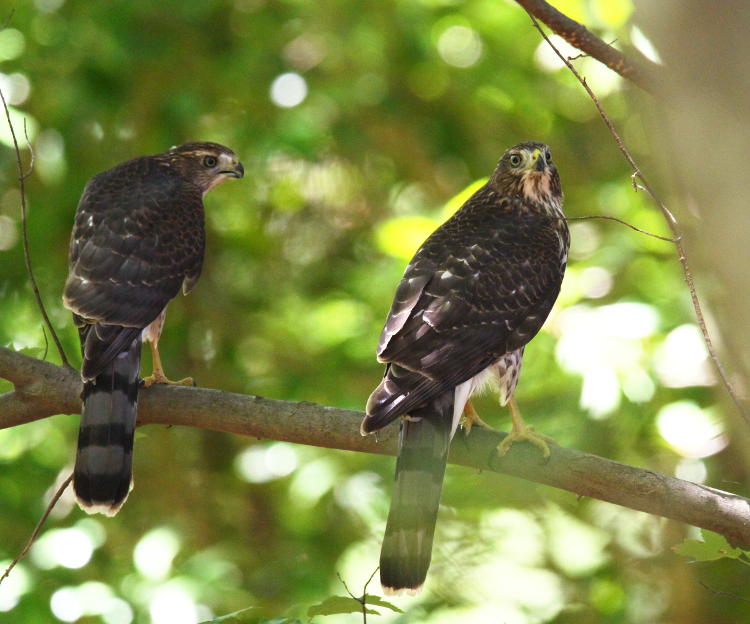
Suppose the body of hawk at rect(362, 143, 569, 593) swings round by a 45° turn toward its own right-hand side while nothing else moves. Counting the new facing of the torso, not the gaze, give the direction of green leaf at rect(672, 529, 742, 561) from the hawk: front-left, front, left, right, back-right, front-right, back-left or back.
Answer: front-right

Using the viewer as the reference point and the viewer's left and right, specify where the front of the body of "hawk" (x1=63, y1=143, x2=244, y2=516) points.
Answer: facing away from the viewer and to the right of the viewer

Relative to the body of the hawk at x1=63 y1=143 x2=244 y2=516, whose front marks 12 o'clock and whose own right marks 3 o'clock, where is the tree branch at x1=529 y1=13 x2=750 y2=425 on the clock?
The tree branch is roughly at 3 o'clock from the hawk.

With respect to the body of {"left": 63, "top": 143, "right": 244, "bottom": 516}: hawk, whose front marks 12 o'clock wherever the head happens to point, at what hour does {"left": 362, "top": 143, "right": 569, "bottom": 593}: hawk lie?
{"left": 362, "top": 143, "right": 569, "bottom": 593}: hawk is roughly at 2 o'clock from {"left": 63, "top": 143, "right": 244, "bottom": 516}: hawk.

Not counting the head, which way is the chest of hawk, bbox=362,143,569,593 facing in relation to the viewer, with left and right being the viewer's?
facing away from the viewer and to the right of the viewer

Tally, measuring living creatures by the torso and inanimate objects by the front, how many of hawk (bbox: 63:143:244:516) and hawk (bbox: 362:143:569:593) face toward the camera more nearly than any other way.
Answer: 0

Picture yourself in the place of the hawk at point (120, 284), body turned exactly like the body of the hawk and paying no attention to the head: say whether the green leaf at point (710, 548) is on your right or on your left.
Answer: on your right
